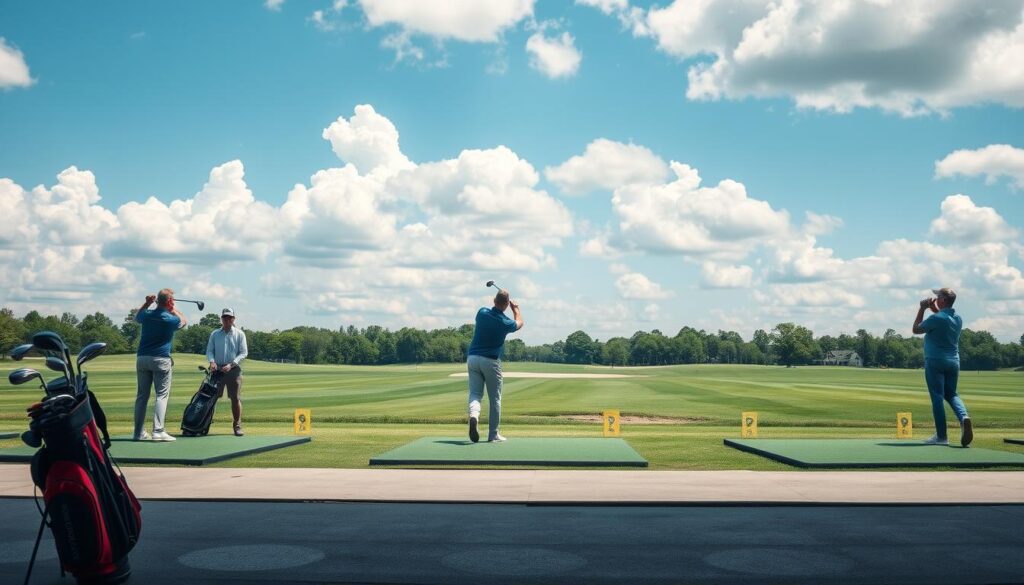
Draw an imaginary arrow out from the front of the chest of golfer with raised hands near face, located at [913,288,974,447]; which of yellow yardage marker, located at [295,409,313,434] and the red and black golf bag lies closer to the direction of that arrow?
the yellow yardage marker

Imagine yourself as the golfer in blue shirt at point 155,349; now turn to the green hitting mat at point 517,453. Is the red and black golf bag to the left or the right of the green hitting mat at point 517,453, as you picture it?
right

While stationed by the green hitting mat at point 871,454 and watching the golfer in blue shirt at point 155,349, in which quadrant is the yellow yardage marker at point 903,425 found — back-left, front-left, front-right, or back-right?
back-right

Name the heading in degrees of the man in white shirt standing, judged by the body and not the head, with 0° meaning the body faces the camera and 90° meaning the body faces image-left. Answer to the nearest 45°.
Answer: approximately 0°

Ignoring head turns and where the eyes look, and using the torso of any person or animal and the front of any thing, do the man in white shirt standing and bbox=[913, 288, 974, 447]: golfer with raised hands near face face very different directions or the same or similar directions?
very different directions

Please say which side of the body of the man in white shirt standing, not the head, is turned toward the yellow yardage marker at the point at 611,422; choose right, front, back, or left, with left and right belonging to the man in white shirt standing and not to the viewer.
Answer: left

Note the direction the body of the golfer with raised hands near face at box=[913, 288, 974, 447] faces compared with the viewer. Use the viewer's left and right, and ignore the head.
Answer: facing away from the viewer and to the left of the viewer

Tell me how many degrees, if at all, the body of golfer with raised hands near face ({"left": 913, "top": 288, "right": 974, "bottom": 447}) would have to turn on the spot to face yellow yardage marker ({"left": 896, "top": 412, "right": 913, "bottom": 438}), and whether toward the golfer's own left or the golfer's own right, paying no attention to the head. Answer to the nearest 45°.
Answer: approximately 45° to the golfer's own right

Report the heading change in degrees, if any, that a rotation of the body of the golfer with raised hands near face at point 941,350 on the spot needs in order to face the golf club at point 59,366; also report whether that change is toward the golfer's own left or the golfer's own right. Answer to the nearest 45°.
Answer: approximately 90° to the golfer's own left

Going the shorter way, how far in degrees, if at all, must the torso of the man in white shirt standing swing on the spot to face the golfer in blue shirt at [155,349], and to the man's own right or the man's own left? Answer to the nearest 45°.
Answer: approximately 45° to the man's own right

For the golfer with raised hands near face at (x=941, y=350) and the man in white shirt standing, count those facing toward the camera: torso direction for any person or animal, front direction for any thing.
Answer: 1
